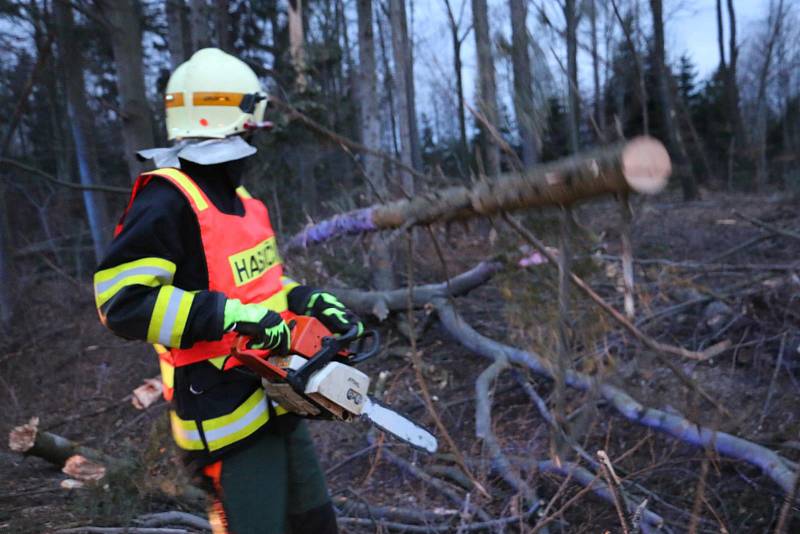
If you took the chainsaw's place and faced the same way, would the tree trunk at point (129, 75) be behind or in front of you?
behind

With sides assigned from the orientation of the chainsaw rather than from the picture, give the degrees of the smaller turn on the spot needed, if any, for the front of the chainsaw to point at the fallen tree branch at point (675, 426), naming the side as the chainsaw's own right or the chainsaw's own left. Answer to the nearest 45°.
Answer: approximately 90° to the chainsaw's own left

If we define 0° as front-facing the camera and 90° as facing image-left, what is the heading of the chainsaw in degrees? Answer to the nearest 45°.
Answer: approximately 315°

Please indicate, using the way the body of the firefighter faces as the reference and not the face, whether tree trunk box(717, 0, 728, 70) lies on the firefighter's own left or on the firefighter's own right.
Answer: on the firefighter's own left

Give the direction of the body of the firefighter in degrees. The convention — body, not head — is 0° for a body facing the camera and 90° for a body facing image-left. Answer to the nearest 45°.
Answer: approximately 315°

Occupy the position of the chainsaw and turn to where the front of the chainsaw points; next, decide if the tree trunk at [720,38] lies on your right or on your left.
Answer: on your left

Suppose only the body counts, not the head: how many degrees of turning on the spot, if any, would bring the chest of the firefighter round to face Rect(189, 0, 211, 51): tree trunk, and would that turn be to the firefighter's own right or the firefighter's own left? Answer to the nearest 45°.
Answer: approximately 135° to the firefighter's own left

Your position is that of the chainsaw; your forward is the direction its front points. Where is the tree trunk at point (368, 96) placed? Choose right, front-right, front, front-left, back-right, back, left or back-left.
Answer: back-left
